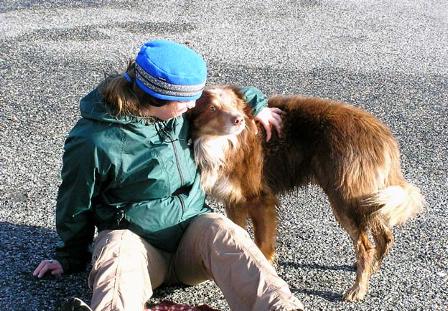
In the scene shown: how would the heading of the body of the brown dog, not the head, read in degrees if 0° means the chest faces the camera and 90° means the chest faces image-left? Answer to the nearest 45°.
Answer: approximately 90°
